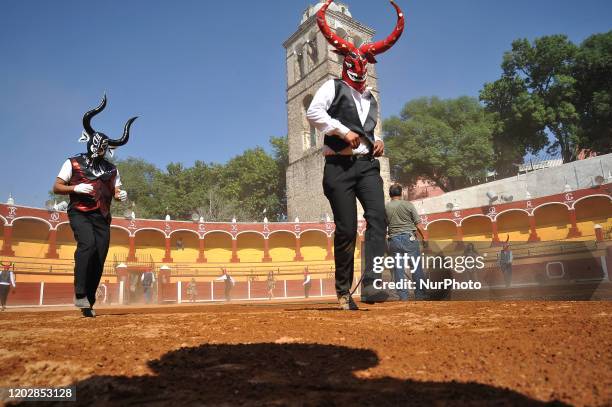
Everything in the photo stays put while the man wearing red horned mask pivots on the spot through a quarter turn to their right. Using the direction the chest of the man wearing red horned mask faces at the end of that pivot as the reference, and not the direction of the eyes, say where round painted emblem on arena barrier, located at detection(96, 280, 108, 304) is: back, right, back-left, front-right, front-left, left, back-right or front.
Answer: right

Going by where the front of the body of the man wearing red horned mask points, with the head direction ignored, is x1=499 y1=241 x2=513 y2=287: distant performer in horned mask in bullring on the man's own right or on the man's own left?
on the man's own left

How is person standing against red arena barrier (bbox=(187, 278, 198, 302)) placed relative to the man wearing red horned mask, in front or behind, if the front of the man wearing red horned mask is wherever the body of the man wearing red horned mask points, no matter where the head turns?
behind

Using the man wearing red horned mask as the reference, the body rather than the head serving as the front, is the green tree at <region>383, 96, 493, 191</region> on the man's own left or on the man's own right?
on the man's own left

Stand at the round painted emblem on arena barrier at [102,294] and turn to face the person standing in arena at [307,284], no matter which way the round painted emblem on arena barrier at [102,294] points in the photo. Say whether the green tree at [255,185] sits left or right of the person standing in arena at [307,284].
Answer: left

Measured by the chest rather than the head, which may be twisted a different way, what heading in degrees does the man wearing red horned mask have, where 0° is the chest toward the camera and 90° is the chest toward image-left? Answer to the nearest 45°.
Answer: approximately 315°
